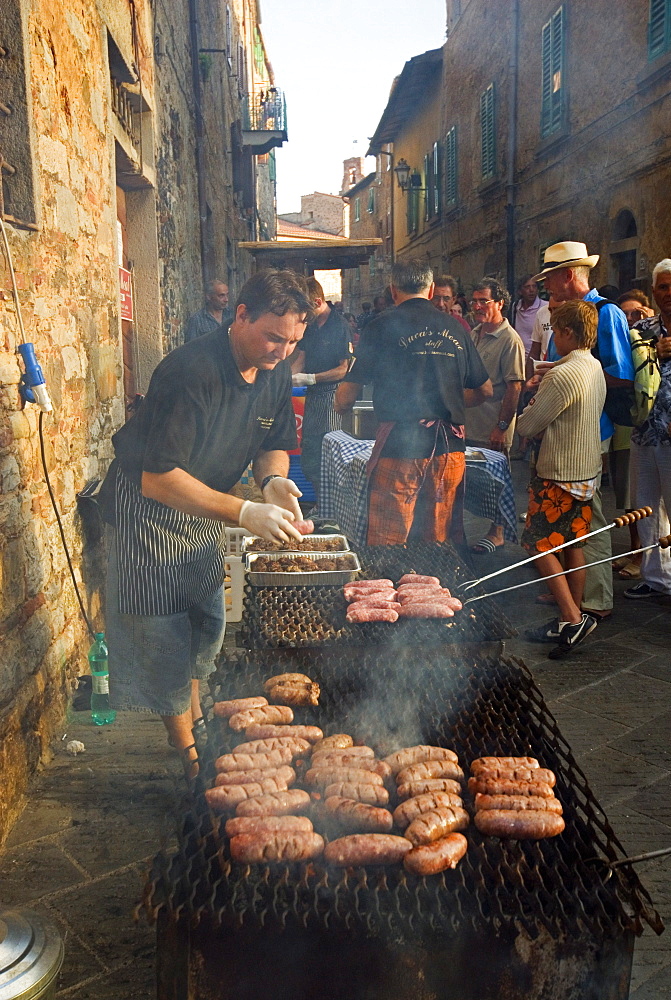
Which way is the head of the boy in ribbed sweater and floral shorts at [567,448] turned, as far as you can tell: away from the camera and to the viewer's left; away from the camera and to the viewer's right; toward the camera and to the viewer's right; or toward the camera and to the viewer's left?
away from the camera and to the viewer's left

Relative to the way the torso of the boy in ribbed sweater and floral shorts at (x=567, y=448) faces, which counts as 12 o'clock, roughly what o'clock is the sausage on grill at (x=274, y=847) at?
The sausage on grill is roughly at 8 o'clock from the boy in ribbed sweater and floral shorts.

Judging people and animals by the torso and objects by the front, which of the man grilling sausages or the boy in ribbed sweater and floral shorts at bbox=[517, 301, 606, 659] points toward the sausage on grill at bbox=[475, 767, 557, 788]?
the man grilling sausages

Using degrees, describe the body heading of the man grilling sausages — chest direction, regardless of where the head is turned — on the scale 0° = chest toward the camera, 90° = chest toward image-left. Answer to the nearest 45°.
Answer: approximately 315°

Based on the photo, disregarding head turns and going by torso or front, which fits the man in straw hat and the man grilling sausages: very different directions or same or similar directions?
very different directions

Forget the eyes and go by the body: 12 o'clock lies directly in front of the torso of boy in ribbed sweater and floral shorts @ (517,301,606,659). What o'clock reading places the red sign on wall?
The red sign on wall is roughly at 11 o'clock from the boy in ribbed sweater and floral shorts.

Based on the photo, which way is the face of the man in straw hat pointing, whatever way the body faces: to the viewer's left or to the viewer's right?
to the viewer's left

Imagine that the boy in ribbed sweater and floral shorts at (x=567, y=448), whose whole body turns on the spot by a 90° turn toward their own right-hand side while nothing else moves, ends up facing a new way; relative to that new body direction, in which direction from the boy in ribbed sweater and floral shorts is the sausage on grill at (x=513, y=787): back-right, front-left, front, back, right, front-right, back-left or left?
back-right

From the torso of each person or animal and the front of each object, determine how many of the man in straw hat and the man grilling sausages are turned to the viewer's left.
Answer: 1

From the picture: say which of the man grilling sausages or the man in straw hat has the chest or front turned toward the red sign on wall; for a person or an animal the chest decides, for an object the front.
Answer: the man in straw hat

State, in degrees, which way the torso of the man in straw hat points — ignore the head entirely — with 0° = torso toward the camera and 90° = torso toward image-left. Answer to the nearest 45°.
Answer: approximately 90°
